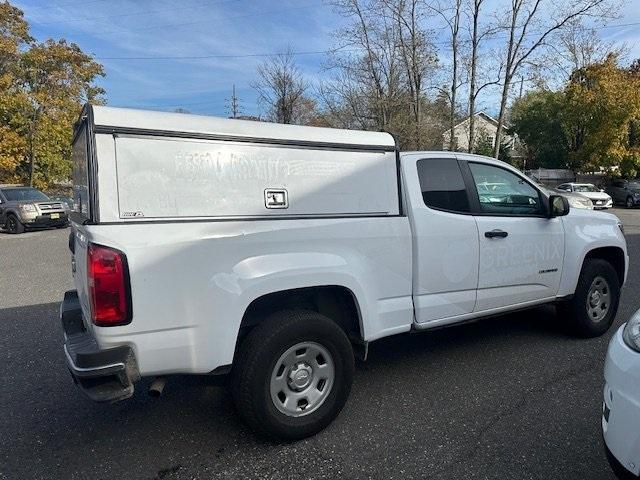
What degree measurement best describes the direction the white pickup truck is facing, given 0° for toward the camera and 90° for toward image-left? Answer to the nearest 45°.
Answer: approximately 225°

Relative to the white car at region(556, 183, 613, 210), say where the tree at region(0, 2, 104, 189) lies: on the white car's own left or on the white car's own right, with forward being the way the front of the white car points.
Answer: on the white car's own right

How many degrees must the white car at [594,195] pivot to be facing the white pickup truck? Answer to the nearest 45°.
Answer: approximately 45° to its right

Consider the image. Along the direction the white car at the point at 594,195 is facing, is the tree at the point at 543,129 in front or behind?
behind

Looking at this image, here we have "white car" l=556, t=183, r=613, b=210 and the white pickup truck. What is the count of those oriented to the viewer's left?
0

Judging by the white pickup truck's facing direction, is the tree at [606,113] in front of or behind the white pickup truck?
in front

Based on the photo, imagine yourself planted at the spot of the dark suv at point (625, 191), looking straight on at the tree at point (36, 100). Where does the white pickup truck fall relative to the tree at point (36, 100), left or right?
left

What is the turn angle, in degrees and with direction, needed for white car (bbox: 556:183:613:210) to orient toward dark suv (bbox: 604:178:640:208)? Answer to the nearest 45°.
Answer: approximately 135° to its left

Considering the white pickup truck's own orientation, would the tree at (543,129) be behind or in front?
in front
